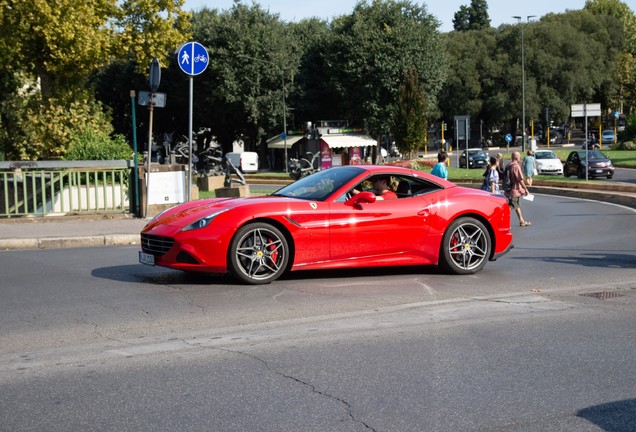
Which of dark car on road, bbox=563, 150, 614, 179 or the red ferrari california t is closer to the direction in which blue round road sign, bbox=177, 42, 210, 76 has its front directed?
the red ferrari california t

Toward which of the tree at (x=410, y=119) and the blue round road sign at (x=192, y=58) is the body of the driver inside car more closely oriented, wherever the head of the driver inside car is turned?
the blue round road sign

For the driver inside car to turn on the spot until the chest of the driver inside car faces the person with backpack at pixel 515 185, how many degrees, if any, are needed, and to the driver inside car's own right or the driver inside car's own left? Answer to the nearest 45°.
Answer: approximately 90° to the driver inside car's own right

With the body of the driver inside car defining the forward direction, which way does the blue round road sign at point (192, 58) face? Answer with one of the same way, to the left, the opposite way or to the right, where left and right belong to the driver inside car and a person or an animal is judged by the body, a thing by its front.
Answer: to the left

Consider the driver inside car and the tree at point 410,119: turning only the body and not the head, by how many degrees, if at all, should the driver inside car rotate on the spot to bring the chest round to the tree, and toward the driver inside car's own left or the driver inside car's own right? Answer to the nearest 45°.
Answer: approximately 90° to the driver inside car's own right

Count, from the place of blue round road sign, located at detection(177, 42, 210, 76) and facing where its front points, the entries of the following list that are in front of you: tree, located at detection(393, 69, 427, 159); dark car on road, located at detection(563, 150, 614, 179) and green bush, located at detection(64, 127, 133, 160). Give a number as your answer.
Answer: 0

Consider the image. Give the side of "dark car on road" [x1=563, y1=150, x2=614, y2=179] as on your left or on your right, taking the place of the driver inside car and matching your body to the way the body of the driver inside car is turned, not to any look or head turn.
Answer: on your right

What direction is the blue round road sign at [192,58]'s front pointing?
toward the camera

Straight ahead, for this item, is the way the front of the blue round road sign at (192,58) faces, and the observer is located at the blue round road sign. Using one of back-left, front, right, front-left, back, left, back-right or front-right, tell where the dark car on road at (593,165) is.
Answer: back-left

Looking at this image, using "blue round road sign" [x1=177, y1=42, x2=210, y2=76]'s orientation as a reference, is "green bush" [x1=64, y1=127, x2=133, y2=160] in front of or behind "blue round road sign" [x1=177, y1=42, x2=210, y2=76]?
behind

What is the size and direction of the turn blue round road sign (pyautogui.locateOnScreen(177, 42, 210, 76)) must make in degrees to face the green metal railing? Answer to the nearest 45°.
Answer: approximately 135° to its right

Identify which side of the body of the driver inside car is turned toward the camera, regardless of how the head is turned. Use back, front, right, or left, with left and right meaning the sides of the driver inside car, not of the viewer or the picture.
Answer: left

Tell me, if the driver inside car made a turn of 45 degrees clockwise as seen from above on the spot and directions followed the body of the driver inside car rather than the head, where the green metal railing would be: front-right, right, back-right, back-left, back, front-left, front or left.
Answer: front

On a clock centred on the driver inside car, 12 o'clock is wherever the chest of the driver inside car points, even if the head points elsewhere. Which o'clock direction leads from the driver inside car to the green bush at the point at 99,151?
The green bush is roughly at 2 o'clock from the driver inside car.

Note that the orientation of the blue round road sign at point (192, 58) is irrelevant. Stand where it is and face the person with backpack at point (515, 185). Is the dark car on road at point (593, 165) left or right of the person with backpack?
left

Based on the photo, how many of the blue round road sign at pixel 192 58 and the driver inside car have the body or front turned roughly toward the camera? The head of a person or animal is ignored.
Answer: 1

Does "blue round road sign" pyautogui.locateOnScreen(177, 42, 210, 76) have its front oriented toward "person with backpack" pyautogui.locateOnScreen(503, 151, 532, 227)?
no

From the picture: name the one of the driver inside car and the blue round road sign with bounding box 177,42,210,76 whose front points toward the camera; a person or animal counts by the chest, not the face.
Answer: the blue round road sign

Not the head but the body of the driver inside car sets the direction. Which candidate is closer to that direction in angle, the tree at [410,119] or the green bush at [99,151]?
the green bush
